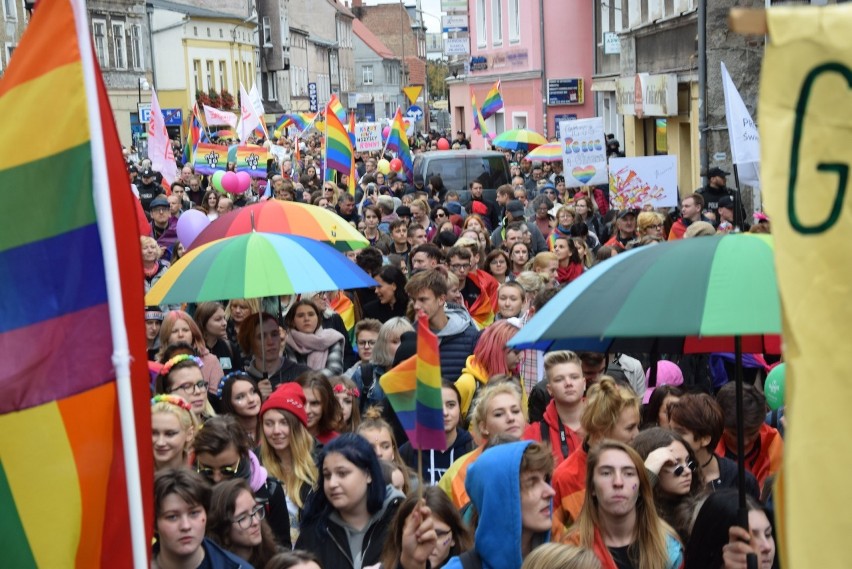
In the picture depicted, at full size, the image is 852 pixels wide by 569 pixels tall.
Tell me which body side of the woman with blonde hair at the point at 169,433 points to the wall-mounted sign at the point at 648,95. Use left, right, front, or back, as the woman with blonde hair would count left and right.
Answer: back

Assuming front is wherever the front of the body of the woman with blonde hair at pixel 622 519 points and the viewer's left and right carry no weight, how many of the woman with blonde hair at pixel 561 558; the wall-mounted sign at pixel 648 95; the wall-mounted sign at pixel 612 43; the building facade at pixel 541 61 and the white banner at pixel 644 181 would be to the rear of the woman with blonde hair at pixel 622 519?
4

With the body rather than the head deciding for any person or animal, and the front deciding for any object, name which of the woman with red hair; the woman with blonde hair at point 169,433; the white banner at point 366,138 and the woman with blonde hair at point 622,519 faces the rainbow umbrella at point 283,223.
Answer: the white banner

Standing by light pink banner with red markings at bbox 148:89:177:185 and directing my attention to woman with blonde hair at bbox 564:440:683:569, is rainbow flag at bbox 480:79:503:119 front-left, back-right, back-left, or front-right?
back-left

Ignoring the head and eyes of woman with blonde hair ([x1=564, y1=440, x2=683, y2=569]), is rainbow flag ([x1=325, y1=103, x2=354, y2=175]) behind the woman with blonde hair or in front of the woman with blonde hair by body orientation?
behind

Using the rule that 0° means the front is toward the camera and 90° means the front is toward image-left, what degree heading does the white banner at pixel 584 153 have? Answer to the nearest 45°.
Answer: approximately 0°

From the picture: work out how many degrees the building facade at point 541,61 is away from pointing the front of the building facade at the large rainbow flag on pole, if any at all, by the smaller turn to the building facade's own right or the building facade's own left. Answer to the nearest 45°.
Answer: approximately 45° to the building facade's own left

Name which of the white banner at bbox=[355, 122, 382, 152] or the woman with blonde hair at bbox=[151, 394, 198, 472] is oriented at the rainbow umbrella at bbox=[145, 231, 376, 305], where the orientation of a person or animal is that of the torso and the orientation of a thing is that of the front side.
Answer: the white banner

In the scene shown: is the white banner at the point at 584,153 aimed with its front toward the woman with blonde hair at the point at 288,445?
yes

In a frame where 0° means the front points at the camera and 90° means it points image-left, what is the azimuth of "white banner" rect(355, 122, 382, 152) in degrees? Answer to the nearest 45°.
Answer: approximately 0°
